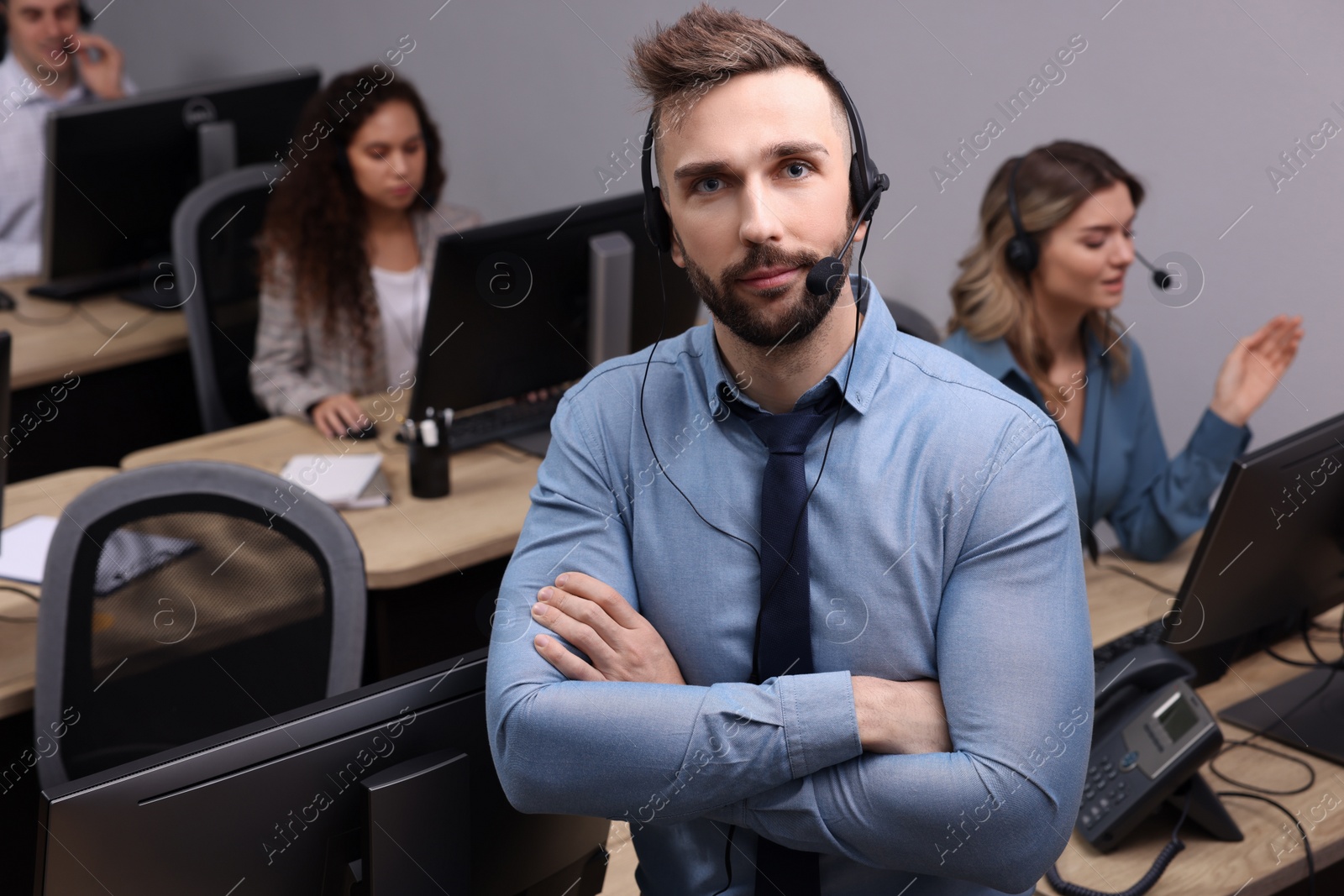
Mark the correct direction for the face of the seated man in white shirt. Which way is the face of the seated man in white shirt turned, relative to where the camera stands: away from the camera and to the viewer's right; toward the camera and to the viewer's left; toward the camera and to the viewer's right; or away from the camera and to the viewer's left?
toward the camera and to the viewer's right

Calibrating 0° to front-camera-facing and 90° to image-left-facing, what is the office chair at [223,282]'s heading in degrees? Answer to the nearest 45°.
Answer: approximately 315°

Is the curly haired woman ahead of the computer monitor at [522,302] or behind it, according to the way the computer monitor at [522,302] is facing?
ahead

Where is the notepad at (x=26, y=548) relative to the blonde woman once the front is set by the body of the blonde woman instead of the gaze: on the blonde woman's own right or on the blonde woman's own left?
on the blonde woman's own right

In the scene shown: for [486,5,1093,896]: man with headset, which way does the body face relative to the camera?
toward the camera

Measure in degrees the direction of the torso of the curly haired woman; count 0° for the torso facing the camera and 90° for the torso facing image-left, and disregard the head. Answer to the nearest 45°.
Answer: approximately 315°

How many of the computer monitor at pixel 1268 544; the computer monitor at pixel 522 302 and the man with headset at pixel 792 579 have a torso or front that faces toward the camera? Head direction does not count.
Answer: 1

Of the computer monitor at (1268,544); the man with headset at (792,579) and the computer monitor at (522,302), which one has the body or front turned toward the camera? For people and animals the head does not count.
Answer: the man with headset

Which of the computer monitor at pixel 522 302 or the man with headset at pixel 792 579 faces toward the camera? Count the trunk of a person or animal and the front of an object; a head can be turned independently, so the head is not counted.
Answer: the man with headset

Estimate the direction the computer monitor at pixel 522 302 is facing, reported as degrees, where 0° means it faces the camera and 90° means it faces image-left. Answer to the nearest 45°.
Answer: approximately 135°

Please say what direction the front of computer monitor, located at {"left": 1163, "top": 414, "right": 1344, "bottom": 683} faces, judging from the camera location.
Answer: facing away from the viewer and to the left of the viewer
